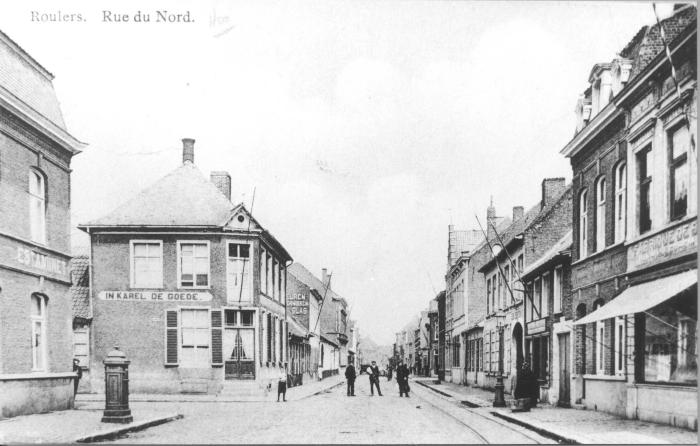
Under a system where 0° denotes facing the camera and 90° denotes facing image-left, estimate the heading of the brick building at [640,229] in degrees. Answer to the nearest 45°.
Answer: approximately 45°

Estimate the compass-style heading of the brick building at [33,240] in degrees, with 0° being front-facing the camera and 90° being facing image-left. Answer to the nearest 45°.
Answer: approximately 315°

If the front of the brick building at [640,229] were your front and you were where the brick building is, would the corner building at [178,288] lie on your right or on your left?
on your right

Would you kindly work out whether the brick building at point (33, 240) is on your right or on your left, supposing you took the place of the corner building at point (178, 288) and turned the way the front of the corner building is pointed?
on your right
